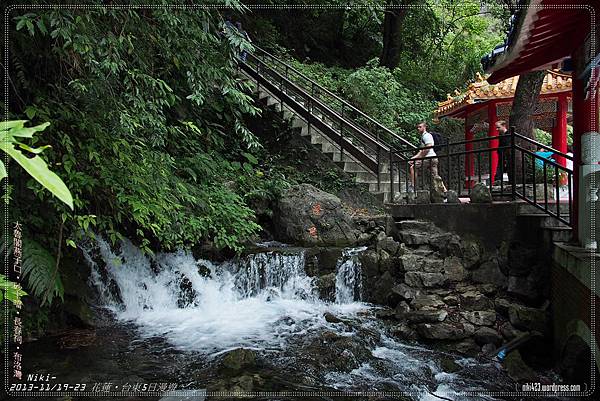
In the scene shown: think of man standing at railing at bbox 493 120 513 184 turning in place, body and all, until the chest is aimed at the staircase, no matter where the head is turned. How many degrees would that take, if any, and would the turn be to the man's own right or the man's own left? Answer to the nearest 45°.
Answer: approximately 45° to the man's own right

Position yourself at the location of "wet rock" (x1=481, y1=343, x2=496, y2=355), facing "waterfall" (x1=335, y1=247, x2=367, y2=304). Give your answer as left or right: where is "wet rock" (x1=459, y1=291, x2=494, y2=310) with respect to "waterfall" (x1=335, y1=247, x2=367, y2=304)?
right

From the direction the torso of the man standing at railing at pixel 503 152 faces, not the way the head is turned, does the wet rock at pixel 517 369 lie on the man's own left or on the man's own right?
on the man's own left
